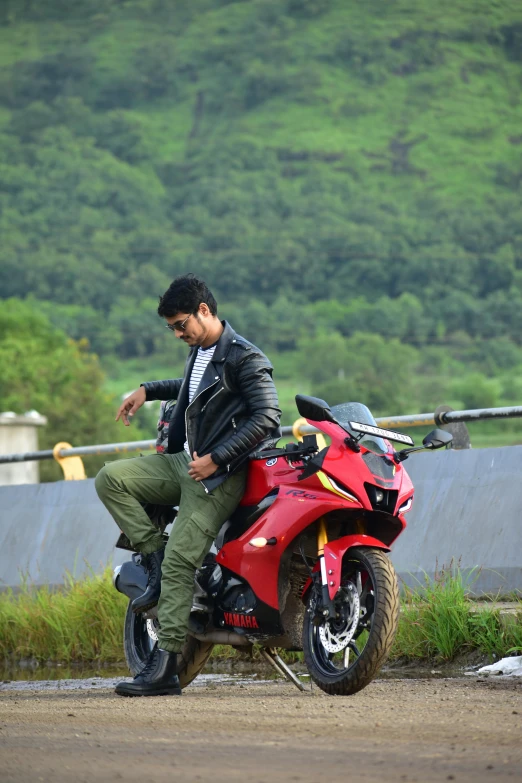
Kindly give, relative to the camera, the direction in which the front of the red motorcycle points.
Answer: facing the viewer and to the right of the viewer

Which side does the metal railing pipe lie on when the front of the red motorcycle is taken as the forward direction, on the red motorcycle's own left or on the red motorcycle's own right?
on the red motorcycle's own left

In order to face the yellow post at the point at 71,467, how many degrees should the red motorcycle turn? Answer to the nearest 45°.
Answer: approximately 135° to its left

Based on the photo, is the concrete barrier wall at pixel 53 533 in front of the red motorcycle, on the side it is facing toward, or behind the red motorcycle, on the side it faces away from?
behind

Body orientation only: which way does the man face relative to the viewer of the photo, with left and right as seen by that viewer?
facing the viewer and to the left of the viewer
